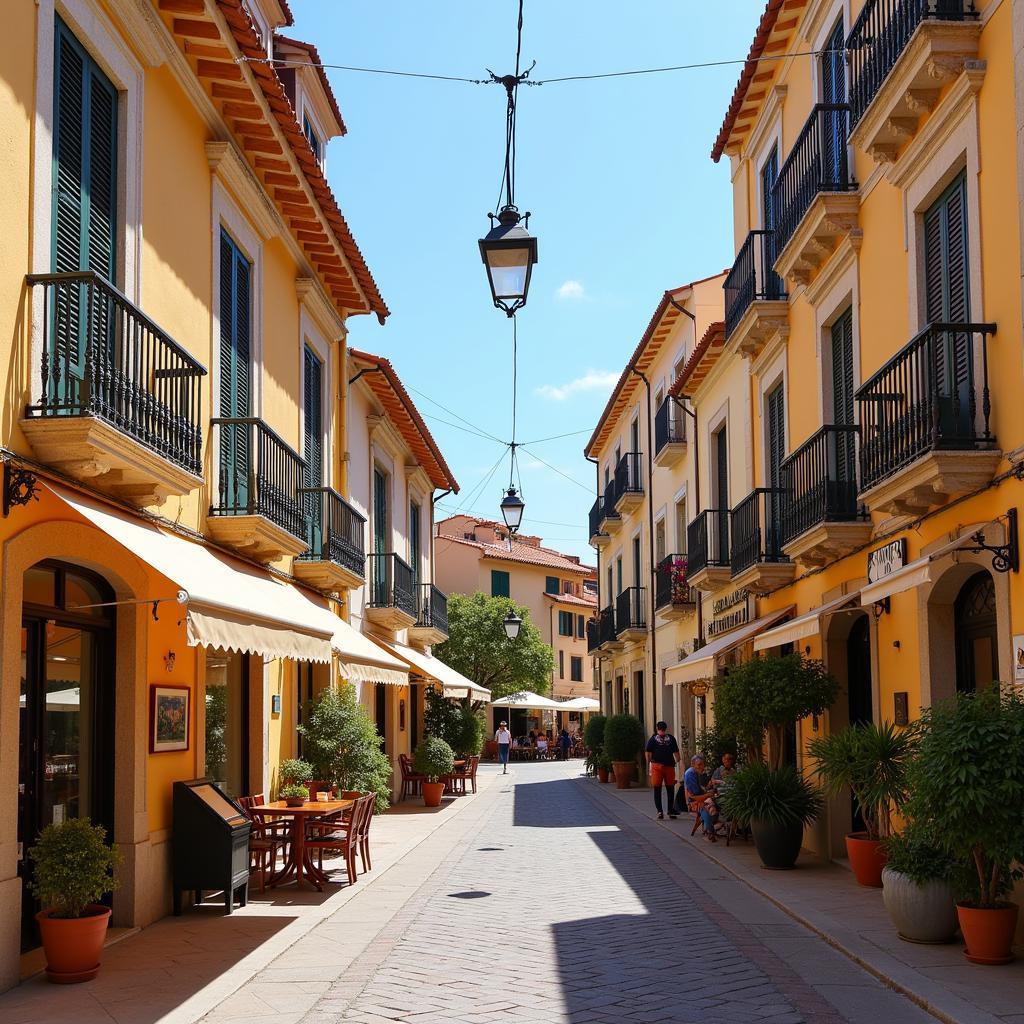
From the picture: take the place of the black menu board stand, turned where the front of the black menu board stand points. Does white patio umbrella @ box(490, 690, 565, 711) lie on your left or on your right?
on your left

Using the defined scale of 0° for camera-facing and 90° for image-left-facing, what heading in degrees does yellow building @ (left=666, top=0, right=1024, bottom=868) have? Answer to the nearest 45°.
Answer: approximately 45°

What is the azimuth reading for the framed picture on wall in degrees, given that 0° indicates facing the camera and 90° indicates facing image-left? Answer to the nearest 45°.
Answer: approximately 315°

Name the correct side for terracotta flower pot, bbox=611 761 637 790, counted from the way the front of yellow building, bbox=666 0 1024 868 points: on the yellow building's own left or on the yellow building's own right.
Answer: on the yellow building's own right

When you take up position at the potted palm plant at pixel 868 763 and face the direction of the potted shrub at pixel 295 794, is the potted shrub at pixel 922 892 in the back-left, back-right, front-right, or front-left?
front-left
